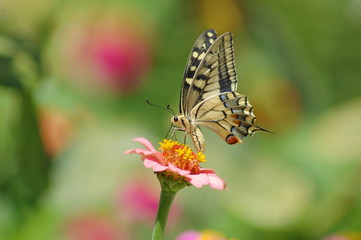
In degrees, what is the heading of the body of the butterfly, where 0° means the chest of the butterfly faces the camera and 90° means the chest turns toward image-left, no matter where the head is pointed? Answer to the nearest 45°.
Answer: approximately 90°

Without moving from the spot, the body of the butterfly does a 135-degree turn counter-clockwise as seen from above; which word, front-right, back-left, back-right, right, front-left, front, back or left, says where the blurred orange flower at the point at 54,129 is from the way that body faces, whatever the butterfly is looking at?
back

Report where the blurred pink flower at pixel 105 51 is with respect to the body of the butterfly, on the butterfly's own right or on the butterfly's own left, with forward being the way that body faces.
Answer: on the butterfly's own right
